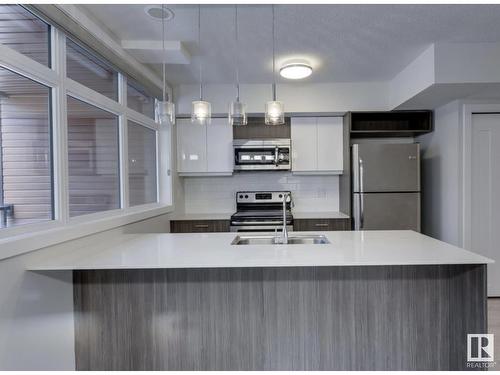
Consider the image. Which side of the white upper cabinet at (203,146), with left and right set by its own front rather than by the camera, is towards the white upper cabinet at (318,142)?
left

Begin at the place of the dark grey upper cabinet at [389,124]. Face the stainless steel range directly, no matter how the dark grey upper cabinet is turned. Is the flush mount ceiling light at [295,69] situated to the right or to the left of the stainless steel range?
left

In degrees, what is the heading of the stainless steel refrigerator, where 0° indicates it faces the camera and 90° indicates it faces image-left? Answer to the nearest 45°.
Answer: approximately 0°

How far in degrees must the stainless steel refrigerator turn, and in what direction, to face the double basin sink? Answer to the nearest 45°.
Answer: approximately 45° to its right

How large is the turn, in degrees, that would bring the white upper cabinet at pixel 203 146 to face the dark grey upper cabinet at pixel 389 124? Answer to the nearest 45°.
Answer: approximately 90° to its left

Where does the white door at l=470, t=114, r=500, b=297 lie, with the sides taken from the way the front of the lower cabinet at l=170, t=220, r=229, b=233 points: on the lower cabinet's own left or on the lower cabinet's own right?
on the lower cabinet's own left
